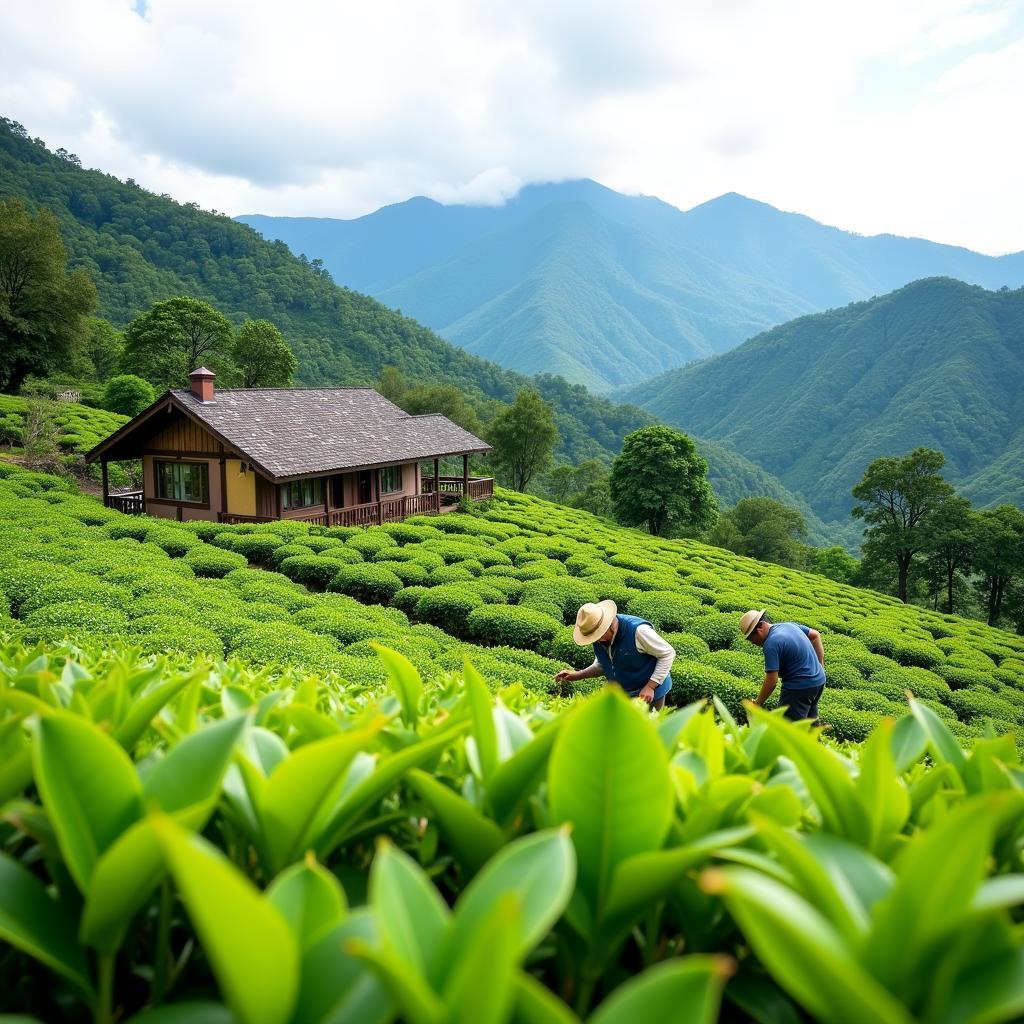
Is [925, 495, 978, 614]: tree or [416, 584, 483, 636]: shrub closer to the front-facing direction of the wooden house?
the shrub

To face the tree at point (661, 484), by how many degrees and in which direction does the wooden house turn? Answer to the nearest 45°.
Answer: approximately 90° to its left

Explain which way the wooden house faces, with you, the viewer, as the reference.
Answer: facing the viewer and to the right of the viewer

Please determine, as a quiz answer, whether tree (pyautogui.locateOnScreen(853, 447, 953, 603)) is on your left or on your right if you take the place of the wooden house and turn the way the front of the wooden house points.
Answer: on your left

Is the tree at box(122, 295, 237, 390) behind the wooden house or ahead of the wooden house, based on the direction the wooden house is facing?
behind

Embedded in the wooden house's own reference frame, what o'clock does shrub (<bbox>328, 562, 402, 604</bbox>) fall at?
The shrub is roughly at 1 o'clock from the wooden house.

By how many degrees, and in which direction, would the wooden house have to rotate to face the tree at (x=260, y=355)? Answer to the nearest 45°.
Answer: approximately 135° to its left

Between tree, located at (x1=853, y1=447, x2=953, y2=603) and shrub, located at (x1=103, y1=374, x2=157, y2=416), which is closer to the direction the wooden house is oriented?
the tree

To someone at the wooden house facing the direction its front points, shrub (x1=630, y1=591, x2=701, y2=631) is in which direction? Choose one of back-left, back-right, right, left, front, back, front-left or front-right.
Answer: front

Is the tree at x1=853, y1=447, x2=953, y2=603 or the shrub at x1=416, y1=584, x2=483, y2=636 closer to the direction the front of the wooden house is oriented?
the shrub

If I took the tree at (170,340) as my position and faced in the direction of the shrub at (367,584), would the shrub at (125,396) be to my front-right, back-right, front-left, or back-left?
front-right

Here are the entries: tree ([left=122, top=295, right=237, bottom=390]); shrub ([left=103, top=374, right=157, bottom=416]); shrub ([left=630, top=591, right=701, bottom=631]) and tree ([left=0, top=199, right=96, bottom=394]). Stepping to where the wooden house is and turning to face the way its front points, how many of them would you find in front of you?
1

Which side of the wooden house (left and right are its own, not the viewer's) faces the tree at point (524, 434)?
left
